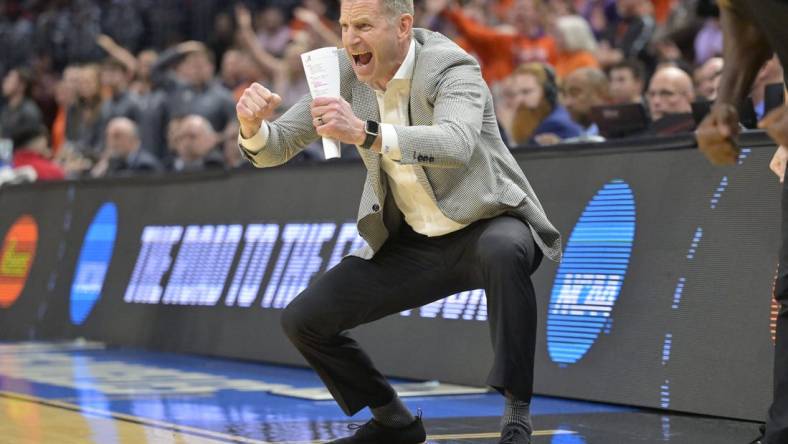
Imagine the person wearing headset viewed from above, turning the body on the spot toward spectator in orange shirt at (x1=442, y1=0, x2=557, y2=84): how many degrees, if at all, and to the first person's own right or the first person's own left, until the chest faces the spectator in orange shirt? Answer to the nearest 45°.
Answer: approximately 135° to the first person's own right

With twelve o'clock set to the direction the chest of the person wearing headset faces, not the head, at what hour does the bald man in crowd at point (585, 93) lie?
The bald man in crowd is roughly at 7 o'clock from the person wearing headset.

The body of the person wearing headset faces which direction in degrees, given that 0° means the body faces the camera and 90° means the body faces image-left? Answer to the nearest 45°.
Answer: approximately 45°

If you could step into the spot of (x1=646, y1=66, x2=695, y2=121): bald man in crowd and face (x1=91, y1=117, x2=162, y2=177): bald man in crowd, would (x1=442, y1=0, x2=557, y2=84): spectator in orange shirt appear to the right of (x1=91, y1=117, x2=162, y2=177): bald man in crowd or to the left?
right

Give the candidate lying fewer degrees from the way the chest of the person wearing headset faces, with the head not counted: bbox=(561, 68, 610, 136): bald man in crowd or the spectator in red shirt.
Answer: the spectator in red shirt

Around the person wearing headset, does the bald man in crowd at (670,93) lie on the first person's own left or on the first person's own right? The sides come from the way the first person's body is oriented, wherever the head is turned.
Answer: on the first person's own left

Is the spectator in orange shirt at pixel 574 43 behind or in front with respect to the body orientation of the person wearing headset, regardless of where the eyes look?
behind
